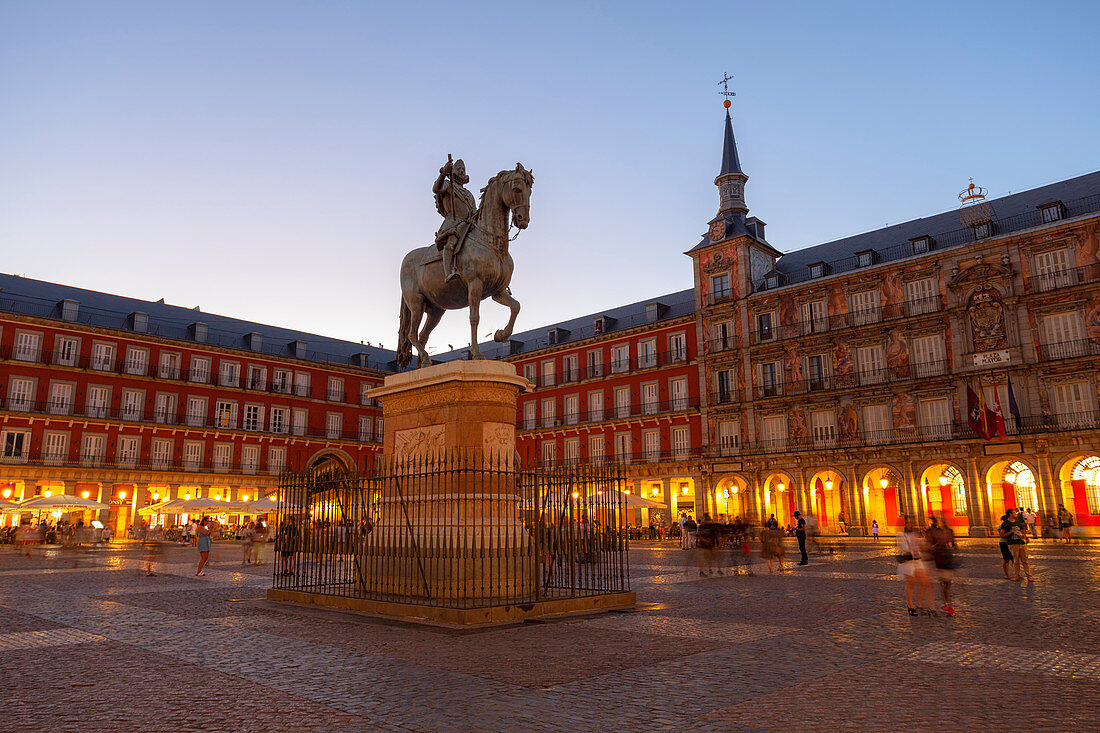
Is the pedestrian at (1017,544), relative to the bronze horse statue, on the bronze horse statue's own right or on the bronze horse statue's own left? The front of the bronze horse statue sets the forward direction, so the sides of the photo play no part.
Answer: on the bronze horse statue's own left

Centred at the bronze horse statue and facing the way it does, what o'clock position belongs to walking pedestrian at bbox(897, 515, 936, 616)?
The walking pedestrian is roughly at 11 o'clock from the bronze horse statue.

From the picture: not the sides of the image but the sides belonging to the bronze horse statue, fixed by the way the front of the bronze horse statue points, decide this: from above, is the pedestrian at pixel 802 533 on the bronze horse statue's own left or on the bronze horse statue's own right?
on the bronze horse statue's own left

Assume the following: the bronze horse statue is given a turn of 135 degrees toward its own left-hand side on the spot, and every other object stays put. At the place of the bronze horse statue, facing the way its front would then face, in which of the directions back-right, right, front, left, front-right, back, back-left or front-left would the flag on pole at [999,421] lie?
front-right

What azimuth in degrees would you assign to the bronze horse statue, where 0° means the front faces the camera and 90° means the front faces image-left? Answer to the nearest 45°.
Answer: approximately 315°
